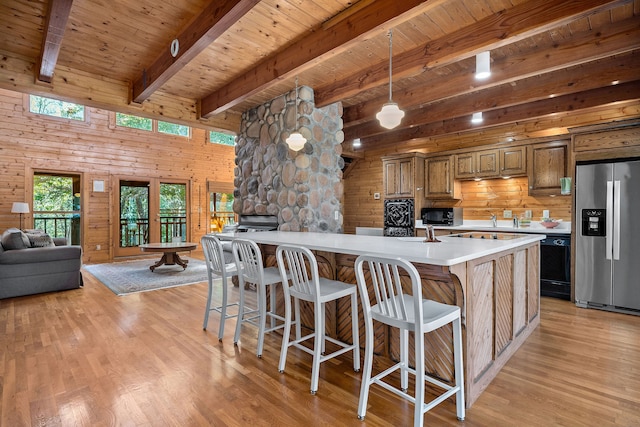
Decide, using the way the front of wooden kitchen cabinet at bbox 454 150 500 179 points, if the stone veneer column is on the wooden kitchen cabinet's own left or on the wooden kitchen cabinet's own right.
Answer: on the wooden kitchen cabinet's own right

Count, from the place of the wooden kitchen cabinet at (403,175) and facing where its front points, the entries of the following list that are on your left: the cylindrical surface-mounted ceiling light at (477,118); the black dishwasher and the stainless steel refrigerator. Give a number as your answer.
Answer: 3

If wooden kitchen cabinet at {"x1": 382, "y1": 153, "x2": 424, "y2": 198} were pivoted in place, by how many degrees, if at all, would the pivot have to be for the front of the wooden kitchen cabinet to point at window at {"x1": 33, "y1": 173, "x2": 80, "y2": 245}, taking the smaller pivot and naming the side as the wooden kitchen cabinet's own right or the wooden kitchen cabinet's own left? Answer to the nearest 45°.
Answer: approximately 45° to the wooden kitchen cabinet's own right

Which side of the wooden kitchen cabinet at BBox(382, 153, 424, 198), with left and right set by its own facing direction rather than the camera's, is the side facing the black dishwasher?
left

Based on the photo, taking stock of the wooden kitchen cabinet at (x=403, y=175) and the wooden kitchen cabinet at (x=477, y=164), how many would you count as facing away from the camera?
0

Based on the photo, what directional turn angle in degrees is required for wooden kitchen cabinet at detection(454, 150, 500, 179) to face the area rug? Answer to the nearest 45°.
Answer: approximately 45° to its right

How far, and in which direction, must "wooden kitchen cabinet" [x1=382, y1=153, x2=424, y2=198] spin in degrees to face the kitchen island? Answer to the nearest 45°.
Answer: approximately 45° to its left

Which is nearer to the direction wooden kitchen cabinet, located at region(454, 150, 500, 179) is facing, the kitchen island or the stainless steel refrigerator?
the kitchen island

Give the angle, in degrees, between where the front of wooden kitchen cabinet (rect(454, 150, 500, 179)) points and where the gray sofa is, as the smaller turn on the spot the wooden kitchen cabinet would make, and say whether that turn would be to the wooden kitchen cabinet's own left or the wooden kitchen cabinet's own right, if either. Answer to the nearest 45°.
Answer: approximately 45° to the wooden kitchen cabinet's own right

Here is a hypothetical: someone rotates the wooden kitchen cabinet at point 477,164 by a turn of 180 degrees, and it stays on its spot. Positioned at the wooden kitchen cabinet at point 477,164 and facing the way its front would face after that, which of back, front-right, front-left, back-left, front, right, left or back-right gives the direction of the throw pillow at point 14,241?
back-left

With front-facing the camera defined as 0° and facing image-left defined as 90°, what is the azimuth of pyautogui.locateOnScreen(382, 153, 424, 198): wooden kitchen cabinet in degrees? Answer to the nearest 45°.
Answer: approximately 45°

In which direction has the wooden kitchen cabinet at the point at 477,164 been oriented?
toward the camera
